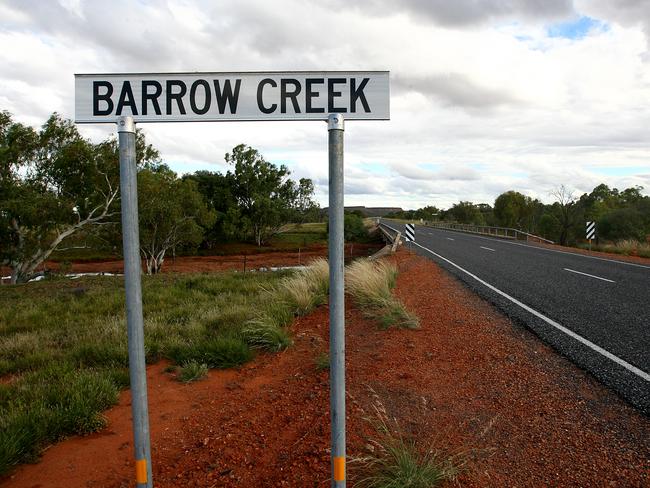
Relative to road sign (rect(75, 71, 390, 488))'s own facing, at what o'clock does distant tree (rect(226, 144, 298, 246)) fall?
The distant tree is roughly at 6 o'clock from the road sign.

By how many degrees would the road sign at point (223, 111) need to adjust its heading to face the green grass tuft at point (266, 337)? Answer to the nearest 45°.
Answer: approximately 180°

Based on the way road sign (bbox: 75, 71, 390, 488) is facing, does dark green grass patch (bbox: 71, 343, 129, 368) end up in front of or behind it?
behind

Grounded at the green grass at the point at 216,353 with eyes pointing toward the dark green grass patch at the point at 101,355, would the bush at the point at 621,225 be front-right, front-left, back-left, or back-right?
back-right

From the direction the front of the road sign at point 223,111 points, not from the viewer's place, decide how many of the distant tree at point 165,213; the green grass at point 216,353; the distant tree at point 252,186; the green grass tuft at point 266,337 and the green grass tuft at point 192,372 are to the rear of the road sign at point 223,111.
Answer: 5

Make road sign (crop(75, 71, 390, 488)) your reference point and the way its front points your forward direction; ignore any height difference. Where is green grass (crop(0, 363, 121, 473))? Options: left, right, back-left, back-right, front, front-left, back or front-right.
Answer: back-right

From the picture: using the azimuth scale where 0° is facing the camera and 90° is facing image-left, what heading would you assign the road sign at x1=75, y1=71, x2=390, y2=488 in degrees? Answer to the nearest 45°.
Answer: approximately 0°

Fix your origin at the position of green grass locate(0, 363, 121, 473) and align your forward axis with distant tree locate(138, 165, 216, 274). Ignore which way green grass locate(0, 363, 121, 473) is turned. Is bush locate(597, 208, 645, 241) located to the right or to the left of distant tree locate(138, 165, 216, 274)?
right

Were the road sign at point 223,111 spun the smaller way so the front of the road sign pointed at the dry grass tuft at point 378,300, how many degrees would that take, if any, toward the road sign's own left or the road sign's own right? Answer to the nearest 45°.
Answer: approximately 135° to the road sign's own left

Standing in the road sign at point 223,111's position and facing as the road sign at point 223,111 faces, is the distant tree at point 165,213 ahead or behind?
behind

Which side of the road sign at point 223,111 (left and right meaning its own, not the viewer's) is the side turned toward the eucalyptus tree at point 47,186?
back

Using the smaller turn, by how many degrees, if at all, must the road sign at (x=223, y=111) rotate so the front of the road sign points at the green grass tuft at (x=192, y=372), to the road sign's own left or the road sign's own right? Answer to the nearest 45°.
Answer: approximately 180°

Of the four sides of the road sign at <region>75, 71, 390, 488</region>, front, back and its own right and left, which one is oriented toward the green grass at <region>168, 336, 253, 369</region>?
back

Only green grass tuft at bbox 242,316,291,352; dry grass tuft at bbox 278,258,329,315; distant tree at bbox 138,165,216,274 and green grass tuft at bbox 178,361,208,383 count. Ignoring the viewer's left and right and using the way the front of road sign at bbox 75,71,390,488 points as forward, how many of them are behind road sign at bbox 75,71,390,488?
4

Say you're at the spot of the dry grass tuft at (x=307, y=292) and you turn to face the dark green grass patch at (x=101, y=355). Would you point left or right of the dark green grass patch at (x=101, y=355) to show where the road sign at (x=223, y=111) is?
left
